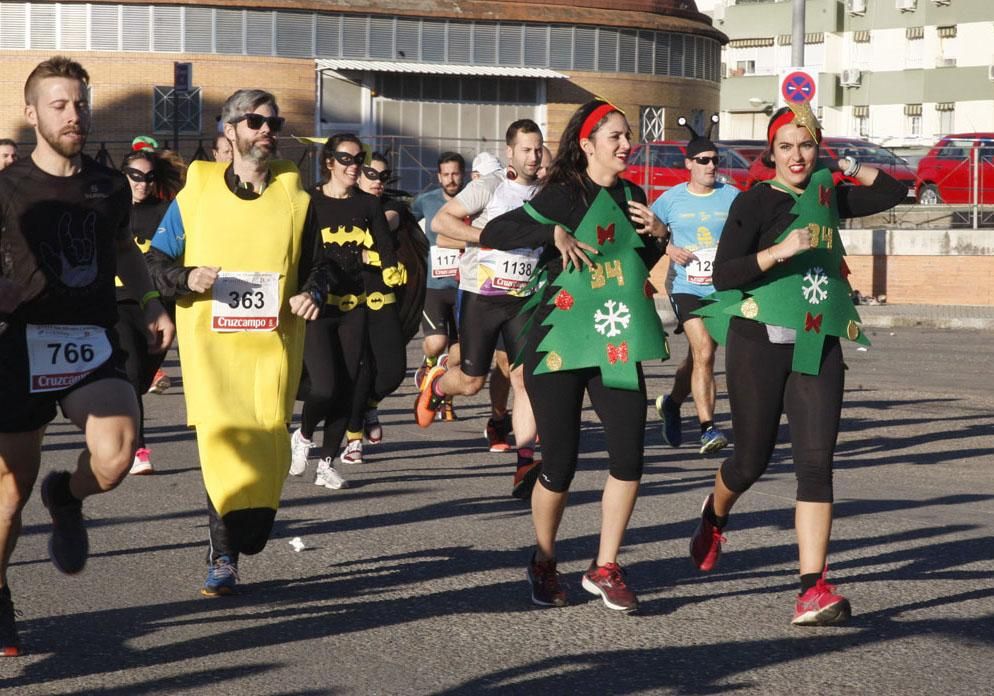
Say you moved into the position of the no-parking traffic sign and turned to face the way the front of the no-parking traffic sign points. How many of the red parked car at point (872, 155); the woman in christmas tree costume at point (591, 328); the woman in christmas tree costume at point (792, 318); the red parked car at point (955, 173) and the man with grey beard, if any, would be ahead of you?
3

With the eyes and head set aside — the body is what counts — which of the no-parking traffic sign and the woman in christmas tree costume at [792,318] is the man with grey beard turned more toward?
the woman in christmas tree costume

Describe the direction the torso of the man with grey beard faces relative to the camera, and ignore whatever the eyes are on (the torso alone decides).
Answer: toward the camera

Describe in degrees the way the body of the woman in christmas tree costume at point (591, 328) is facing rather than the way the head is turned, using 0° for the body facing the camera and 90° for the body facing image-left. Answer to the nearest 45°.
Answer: approximately 315°

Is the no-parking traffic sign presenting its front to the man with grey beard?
yes

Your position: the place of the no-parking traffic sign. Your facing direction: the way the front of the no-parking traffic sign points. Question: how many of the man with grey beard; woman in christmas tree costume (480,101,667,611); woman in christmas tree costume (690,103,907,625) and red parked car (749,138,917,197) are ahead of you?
3

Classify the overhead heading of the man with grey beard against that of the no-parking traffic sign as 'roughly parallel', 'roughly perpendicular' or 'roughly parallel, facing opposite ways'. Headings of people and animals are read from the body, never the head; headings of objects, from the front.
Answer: roughly parallel

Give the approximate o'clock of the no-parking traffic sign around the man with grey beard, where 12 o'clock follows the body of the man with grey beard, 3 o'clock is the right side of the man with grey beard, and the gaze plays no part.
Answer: The no-parking traffic sign is roughly at 7 o'clock from the man with grey beard.

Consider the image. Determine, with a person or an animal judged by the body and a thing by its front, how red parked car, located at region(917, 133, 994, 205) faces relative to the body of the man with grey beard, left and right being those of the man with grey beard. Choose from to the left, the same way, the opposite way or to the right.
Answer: to the left

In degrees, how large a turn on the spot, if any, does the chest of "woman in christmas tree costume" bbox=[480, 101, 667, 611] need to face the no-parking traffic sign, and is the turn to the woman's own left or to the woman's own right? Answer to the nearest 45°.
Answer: approximately 135° to the woman's own left

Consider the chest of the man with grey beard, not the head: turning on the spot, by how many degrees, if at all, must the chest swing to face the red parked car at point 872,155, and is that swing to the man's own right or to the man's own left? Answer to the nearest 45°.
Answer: approximately 135° to the man's own left

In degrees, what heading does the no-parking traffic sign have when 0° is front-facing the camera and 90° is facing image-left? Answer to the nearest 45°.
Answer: approximately 0°

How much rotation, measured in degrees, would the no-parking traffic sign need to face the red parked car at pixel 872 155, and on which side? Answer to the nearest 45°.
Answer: approximately 180°
